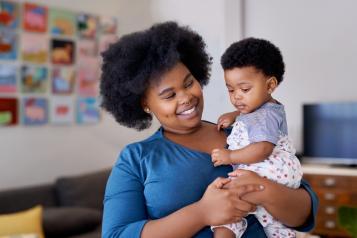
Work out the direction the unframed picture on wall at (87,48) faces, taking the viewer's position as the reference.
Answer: facing the viewer

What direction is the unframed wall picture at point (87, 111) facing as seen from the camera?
toward the camera

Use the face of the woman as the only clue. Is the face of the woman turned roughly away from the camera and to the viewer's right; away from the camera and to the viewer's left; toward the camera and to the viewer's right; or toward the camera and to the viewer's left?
toward the camera and to the viewer's right

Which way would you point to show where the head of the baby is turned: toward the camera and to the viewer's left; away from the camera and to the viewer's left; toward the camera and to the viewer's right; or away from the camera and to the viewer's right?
toward the camera and to the viewer's left

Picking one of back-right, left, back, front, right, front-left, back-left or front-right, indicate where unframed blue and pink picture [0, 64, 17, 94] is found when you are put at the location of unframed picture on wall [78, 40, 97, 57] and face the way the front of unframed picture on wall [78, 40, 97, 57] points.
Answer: front-right

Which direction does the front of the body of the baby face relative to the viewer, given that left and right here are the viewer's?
facing the viewer and to the left of the viewer

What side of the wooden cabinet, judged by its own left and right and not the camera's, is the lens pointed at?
front

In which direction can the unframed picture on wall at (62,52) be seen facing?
toward the camera

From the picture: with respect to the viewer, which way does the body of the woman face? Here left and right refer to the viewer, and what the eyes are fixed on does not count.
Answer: facing the viewer and to the right of the viewer
